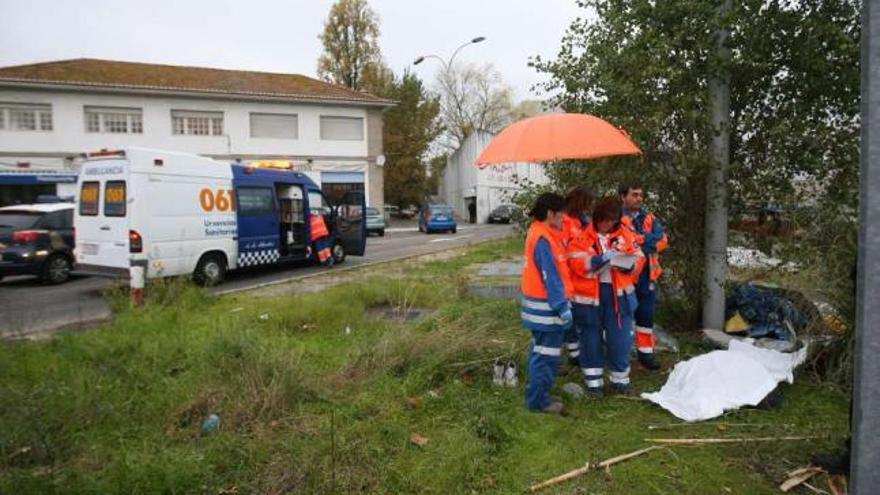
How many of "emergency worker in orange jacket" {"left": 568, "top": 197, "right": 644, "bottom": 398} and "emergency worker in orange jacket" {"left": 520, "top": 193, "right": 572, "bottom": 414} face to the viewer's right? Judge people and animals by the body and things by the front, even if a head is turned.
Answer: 1

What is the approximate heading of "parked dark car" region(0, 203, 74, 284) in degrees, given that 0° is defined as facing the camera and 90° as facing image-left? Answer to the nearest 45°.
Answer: approximately 225°

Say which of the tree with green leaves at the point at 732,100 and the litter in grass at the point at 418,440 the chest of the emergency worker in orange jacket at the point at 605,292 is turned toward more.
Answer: the litter in grass

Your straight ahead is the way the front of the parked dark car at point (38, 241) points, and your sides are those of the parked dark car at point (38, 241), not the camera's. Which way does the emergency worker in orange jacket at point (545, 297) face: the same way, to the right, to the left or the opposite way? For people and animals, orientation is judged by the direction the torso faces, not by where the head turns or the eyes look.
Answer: to the right

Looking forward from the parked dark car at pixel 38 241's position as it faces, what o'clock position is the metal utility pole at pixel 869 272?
The metal utility pole is roughly at 4 o'clock from the parked dark car.

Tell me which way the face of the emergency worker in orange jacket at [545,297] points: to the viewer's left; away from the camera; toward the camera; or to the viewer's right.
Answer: to the viewer's right

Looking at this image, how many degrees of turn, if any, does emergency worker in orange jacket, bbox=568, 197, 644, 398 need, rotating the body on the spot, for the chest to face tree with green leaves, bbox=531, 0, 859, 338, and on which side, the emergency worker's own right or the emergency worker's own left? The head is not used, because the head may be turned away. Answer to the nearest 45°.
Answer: approximately 135° to the emergency worker's own left

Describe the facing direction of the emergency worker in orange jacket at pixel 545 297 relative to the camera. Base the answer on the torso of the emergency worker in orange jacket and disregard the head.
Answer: to the viewer's right

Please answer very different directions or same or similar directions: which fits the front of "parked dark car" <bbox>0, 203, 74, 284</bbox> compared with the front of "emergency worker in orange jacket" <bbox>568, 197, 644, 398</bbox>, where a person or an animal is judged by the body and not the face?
very different directions

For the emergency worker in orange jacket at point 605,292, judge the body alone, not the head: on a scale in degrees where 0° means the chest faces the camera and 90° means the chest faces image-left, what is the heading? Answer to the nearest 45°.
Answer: approximately 0°
